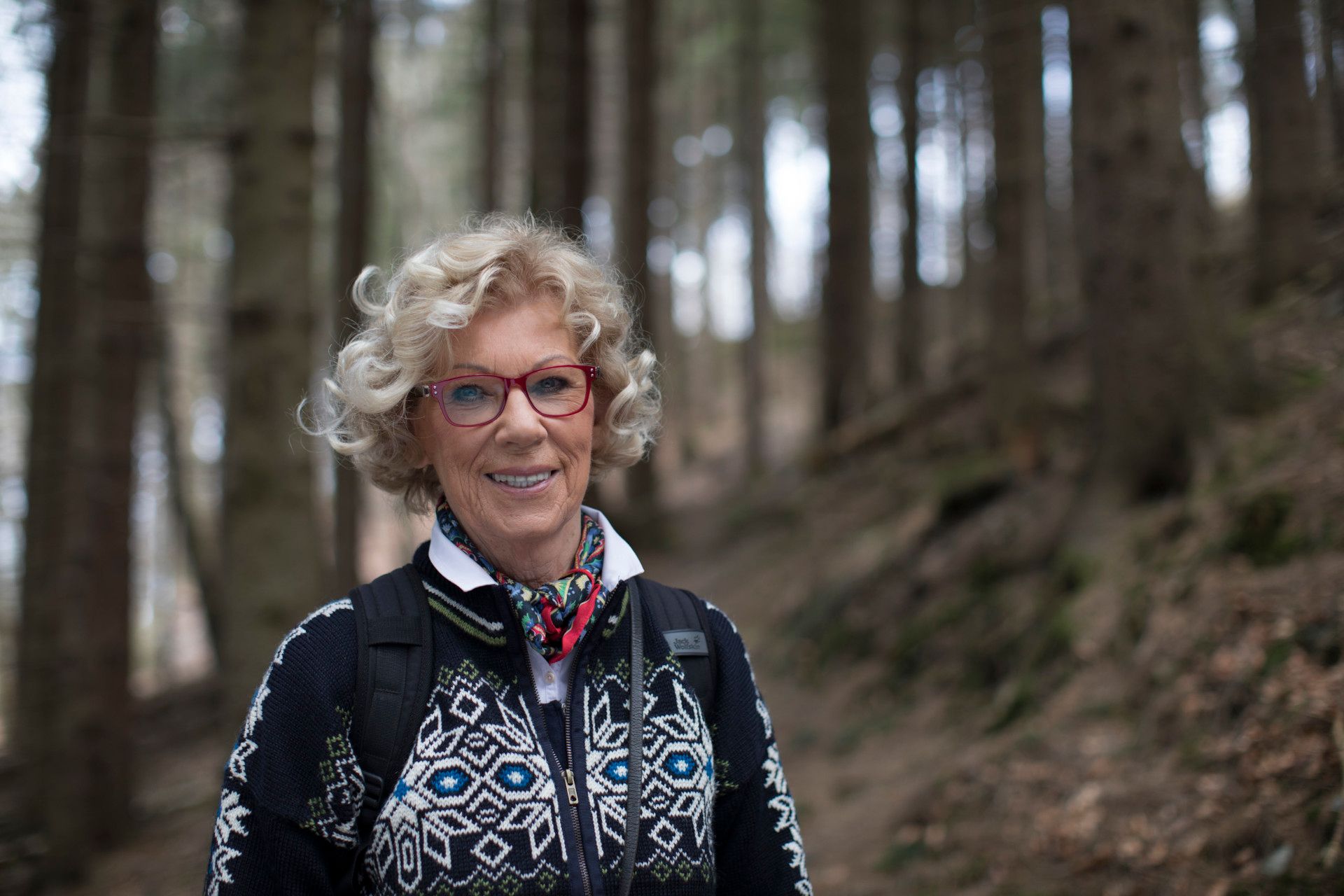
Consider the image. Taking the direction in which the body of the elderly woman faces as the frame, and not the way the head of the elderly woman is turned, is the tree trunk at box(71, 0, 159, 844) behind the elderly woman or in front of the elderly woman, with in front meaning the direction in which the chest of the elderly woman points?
behind

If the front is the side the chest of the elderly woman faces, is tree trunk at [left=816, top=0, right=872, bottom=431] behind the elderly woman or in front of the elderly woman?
behind

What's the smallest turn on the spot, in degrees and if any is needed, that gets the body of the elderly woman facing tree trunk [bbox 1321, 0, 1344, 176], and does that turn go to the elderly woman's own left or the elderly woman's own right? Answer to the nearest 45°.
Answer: approximately 135° to the elderly woman's own left

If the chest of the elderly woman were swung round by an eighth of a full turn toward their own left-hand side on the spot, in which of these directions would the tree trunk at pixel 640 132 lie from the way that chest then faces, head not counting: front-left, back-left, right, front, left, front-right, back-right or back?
back-left

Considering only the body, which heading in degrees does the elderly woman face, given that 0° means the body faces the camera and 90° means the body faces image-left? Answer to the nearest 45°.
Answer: approximately 0°

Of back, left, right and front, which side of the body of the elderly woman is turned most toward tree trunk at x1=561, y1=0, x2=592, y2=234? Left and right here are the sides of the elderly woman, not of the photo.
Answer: back

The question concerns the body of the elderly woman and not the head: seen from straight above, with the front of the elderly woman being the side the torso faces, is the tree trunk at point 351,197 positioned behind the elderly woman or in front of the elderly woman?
behind

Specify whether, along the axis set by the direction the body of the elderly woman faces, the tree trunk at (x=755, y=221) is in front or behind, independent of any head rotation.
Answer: behind

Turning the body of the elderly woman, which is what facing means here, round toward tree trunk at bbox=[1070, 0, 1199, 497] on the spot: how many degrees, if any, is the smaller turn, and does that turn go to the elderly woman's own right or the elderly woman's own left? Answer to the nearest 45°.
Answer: approximately 135° to the elderly woman's own left

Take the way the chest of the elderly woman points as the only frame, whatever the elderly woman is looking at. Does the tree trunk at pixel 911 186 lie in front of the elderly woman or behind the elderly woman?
behind

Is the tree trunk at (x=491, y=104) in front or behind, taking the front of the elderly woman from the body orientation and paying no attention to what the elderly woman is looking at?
behind

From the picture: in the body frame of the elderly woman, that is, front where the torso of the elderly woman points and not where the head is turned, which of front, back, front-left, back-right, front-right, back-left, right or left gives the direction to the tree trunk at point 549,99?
back
